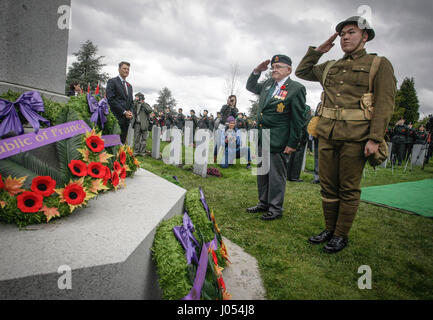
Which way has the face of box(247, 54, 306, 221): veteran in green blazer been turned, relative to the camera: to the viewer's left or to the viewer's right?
to the viewer's left

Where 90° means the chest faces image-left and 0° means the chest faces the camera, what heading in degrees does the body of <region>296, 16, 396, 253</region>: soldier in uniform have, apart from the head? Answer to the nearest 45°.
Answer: approximately 45°

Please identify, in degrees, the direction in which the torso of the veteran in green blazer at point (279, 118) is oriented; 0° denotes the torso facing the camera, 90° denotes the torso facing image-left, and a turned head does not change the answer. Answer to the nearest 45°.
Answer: approximately 45°

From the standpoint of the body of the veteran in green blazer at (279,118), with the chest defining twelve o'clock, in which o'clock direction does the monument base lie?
The monument base is roughly at 11 o'clock from the veteran in green blazer.

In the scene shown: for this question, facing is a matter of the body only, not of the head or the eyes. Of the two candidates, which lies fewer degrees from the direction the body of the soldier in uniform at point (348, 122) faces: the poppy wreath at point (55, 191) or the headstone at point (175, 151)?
the poppy wreath

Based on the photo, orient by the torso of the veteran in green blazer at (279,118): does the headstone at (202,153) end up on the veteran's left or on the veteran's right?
on the veteran's right
